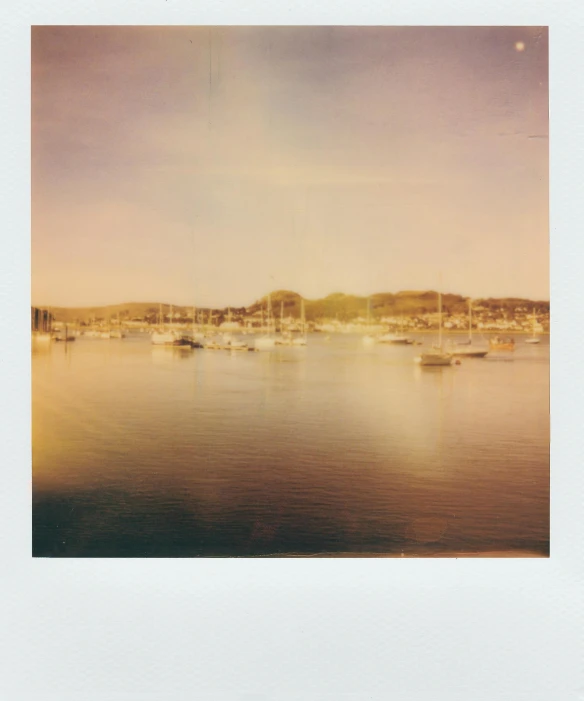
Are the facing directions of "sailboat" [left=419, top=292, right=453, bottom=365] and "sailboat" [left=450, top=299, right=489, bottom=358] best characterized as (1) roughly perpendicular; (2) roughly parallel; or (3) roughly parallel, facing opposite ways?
roughly parallel

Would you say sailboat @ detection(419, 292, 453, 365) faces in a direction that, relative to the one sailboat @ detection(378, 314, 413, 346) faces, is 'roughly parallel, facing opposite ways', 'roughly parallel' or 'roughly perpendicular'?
roughly parallel
